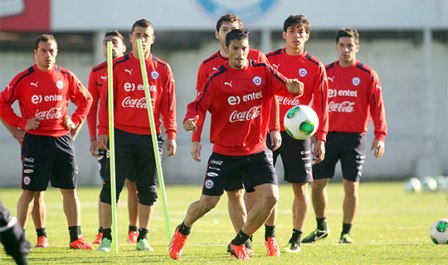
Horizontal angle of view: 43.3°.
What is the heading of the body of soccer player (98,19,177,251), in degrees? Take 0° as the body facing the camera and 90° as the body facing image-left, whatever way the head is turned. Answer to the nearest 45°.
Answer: approximately 0°

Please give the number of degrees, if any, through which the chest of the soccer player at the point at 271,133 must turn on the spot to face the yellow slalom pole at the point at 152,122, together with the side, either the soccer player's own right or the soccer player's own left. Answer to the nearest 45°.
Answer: approximately 90° to the soccer player's own right

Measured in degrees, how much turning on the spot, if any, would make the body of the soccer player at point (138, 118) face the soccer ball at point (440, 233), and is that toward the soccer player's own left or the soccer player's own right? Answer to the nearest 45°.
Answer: approximately 90° to the soccer player's own left

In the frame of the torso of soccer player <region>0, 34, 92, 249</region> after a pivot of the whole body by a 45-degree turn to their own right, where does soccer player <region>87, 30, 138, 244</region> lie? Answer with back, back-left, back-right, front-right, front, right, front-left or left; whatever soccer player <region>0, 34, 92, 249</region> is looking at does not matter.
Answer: back

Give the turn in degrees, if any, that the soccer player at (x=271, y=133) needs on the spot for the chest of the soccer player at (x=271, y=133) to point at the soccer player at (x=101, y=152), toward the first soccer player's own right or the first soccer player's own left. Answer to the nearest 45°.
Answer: approximately 135° to the first soccer player's own right
